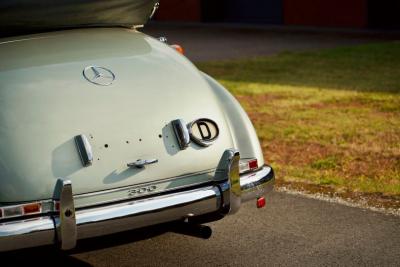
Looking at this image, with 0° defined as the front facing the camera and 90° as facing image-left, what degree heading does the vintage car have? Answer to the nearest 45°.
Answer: approximately 135°
